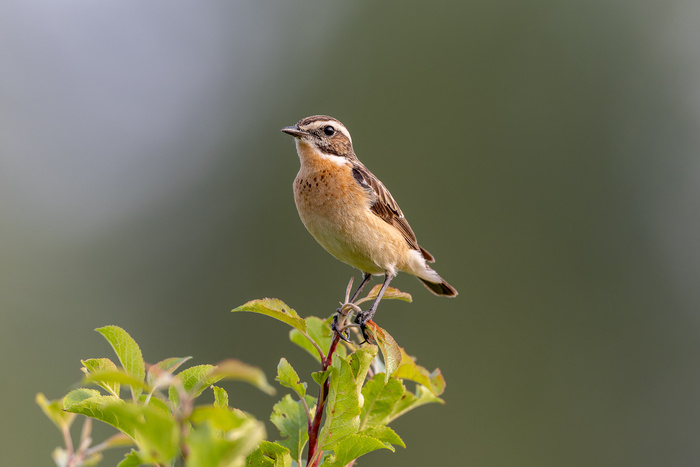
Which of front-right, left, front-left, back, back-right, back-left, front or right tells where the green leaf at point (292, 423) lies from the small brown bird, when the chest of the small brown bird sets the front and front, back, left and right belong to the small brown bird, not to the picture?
front-right

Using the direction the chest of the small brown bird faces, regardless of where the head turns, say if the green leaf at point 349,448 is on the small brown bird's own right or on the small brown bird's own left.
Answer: on the small brown bird's own left

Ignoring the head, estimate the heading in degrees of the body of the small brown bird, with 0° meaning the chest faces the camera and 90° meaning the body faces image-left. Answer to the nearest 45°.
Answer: approximately 45°

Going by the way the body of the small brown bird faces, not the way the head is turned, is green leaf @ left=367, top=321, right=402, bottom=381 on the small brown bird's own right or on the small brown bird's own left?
on the small brown bird's own left

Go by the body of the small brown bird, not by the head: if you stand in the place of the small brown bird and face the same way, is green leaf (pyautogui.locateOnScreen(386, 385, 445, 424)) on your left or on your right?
on your left
